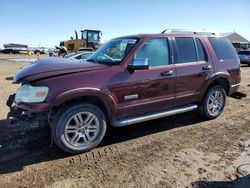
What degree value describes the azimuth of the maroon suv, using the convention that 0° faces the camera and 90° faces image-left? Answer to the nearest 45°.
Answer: approximately 45°

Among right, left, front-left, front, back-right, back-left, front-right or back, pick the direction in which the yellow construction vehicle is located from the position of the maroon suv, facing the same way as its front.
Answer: back-right
